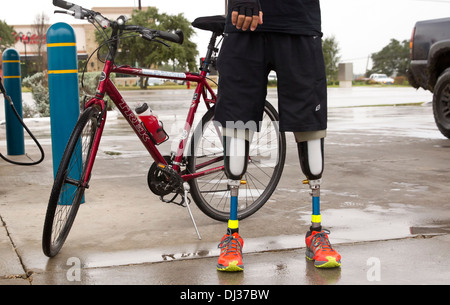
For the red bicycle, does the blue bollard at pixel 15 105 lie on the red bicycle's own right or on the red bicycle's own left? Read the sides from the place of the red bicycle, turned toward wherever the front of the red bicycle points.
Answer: on the red bicycle's own right

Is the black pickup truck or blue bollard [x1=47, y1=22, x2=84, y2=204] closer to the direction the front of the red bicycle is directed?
the blue bollard

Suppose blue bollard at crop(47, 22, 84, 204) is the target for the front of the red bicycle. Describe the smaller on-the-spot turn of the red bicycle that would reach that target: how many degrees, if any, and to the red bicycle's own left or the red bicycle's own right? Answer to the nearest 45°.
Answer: approximately 90° to the red bicycle's own right

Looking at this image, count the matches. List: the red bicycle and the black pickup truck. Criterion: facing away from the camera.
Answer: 0

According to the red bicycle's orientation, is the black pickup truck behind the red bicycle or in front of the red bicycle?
behind

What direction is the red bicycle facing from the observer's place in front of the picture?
facing the viewer and to the left of the viewer
